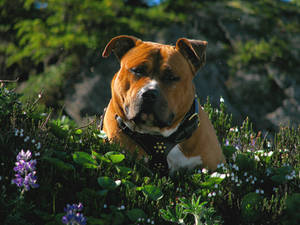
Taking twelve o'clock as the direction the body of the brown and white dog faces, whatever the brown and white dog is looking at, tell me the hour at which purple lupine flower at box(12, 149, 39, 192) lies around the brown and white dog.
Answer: The purple lupine flower is roughly at 1 o'clock from the brown and white dog.

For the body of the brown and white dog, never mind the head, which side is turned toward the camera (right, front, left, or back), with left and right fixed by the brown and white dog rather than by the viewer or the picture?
front
